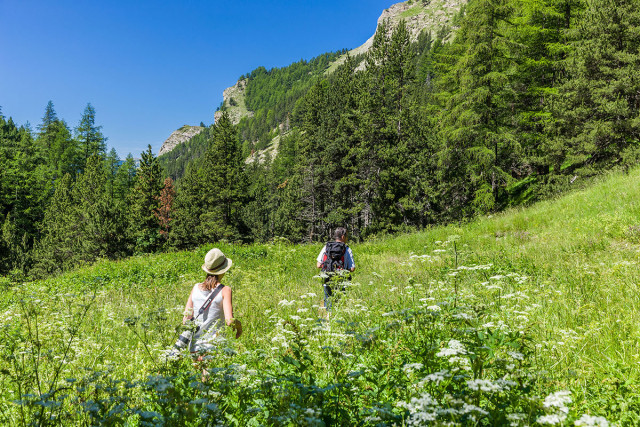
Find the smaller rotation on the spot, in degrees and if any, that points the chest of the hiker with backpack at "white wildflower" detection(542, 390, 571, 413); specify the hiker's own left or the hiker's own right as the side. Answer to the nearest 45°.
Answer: approximately 180°

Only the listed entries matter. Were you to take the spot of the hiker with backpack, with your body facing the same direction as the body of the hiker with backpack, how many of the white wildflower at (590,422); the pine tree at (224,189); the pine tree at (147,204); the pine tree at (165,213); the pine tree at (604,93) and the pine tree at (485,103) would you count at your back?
1

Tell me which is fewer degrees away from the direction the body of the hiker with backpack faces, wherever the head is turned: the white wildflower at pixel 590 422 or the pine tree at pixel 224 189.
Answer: the pine tree

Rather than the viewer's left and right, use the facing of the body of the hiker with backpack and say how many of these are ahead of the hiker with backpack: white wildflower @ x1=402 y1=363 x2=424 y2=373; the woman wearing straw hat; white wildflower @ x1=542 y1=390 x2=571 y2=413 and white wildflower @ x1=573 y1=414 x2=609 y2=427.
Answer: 0

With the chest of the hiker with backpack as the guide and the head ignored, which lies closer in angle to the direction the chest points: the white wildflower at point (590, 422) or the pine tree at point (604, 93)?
the pine tree

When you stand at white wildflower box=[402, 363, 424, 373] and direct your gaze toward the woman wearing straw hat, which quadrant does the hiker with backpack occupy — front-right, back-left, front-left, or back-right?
front-right

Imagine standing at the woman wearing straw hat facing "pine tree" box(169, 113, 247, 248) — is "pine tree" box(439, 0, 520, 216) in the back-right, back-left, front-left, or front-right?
front-right

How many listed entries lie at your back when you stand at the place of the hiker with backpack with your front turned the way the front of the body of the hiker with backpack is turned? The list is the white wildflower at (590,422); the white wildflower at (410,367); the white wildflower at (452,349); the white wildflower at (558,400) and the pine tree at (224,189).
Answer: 4

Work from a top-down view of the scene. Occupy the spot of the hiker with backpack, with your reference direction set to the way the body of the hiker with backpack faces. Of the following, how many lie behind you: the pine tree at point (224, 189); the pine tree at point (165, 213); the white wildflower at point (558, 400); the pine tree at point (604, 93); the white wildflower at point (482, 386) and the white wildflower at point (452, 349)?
3

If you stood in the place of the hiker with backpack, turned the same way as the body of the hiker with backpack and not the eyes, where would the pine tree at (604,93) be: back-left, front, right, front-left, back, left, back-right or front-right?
front-right

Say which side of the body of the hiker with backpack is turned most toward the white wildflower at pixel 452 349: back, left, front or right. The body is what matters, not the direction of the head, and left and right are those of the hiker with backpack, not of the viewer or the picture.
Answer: back

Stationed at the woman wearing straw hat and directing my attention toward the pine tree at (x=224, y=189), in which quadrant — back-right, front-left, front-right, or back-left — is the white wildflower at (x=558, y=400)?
back-right

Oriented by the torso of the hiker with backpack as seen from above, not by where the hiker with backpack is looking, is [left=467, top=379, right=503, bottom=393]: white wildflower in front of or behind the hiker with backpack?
behind

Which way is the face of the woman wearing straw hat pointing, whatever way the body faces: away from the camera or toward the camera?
away from the camera

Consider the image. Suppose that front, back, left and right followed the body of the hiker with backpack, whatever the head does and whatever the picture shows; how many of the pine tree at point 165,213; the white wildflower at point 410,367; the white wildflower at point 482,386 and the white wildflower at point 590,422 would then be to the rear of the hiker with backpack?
3

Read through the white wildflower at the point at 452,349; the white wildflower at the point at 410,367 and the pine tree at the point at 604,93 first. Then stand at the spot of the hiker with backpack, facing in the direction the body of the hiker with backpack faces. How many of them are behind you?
2

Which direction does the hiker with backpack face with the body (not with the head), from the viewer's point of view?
away from the camera

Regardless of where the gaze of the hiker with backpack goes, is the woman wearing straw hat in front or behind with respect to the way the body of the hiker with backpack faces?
behind

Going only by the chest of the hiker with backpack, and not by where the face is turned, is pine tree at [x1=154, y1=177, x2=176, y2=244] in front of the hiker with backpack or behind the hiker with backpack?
in front
